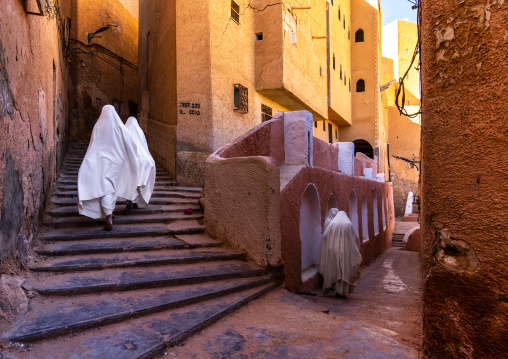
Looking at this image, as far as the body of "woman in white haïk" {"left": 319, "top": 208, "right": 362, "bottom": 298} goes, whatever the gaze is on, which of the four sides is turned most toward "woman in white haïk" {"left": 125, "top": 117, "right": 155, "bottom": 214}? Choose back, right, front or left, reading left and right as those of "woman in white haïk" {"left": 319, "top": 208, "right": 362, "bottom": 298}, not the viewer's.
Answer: left

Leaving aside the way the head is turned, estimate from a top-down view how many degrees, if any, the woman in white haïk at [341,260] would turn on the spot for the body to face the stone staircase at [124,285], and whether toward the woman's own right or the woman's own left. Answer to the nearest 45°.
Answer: approximately 135° to the woman's own left

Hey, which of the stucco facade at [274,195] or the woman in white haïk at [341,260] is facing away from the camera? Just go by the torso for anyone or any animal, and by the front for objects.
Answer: the woman in white haïk

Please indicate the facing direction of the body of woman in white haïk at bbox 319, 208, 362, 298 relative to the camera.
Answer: away from the camera

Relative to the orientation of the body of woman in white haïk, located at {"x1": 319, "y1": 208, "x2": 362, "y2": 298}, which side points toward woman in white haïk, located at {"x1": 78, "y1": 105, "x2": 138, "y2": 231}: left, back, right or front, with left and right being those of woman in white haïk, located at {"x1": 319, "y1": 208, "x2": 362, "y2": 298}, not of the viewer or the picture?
left
